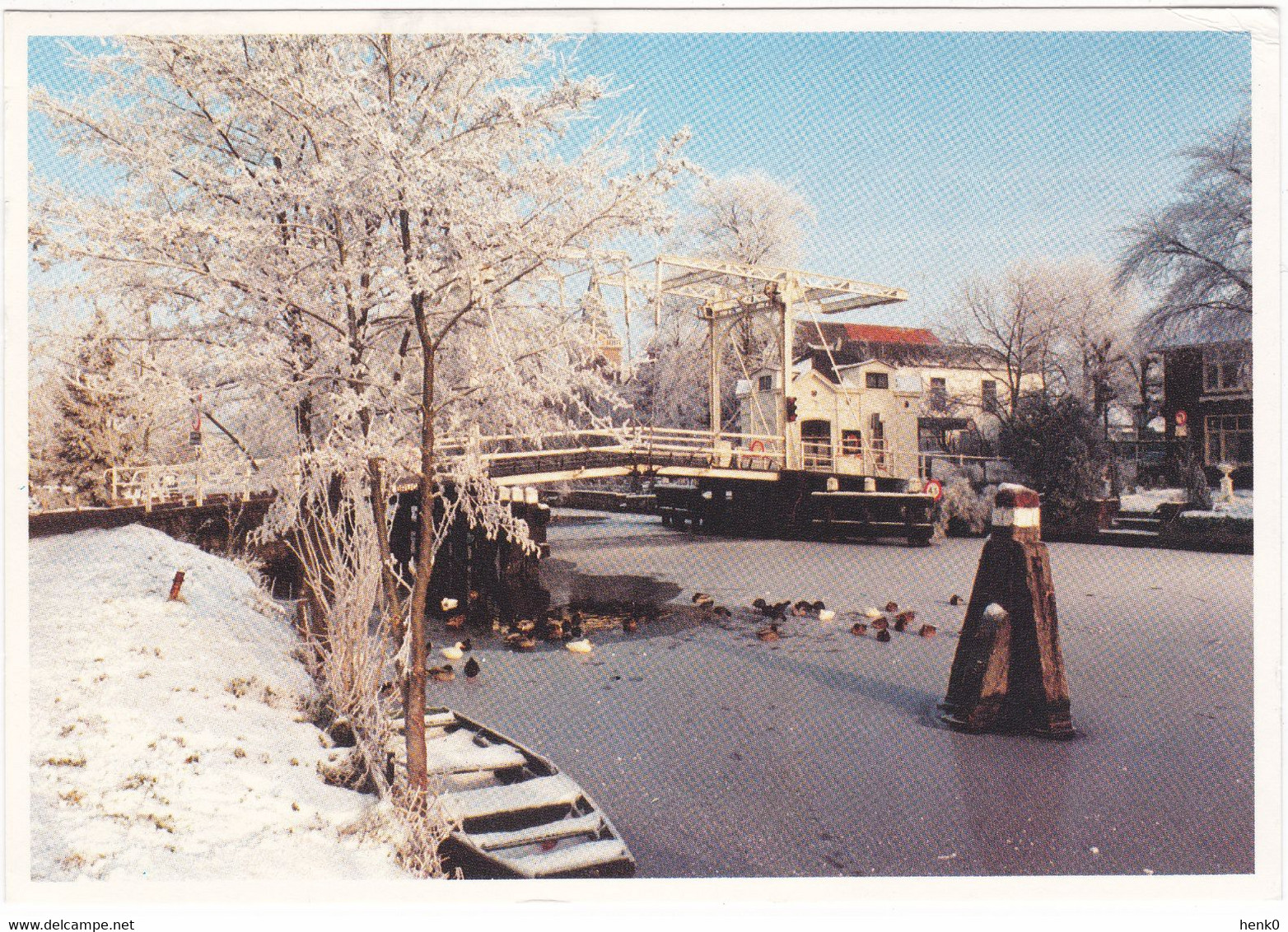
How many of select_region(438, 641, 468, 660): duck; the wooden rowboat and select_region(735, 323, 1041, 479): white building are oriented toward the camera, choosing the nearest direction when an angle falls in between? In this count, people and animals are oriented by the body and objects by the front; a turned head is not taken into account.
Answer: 1

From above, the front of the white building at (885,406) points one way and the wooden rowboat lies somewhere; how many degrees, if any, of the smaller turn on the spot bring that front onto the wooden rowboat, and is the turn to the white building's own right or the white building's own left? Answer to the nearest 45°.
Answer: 0° — it already faces it

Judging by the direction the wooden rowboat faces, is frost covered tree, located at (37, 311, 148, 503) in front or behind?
in front

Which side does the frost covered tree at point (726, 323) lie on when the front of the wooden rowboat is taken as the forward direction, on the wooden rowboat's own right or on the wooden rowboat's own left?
on the wooden rowboat's own right

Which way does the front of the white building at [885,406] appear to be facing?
toward the camera

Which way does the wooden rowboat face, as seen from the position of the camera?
facing away from the viewer and to the left of the viewer

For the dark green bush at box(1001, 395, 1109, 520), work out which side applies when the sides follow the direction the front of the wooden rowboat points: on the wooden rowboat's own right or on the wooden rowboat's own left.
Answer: on the wooden rowboat's own right

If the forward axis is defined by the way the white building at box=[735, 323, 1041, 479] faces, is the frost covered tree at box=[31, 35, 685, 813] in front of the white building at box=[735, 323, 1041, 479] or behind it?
in front
